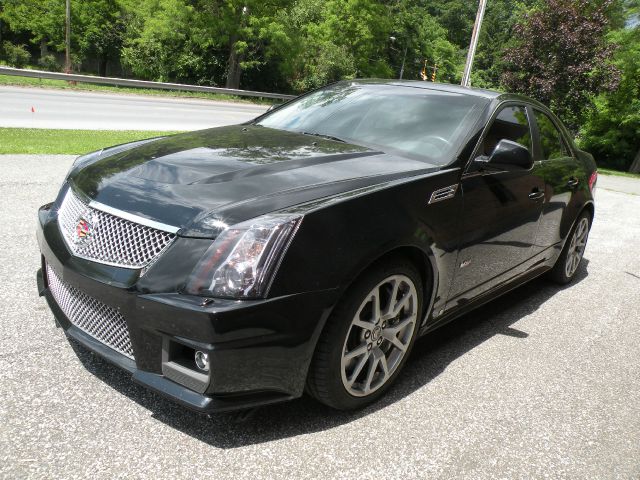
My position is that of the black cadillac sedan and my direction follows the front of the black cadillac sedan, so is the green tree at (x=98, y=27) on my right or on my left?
on my right

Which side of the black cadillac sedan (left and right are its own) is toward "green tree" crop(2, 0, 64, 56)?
right

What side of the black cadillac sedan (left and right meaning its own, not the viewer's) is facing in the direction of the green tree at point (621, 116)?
back

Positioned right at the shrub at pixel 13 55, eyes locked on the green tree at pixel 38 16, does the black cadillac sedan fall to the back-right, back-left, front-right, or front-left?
back-right

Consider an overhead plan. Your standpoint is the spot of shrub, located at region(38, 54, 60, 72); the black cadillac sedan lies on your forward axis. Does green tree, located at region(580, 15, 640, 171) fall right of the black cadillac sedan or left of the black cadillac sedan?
left

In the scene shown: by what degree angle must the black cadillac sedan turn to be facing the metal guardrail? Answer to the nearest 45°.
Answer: approximately 90° to its right

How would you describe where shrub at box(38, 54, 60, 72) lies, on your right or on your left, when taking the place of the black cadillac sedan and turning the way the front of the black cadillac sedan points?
on your right

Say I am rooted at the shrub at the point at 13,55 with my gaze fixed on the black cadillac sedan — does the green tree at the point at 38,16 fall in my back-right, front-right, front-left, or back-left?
back-left

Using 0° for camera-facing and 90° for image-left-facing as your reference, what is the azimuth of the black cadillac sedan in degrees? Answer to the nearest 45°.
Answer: approximately 45°

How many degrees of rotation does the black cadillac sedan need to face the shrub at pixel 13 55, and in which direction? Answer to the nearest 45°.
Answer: approximately 90° to its right

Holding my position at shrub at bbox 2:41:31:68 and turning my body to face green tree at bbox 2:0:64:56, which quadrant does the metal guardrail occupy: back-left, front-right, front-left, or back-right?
back-right
